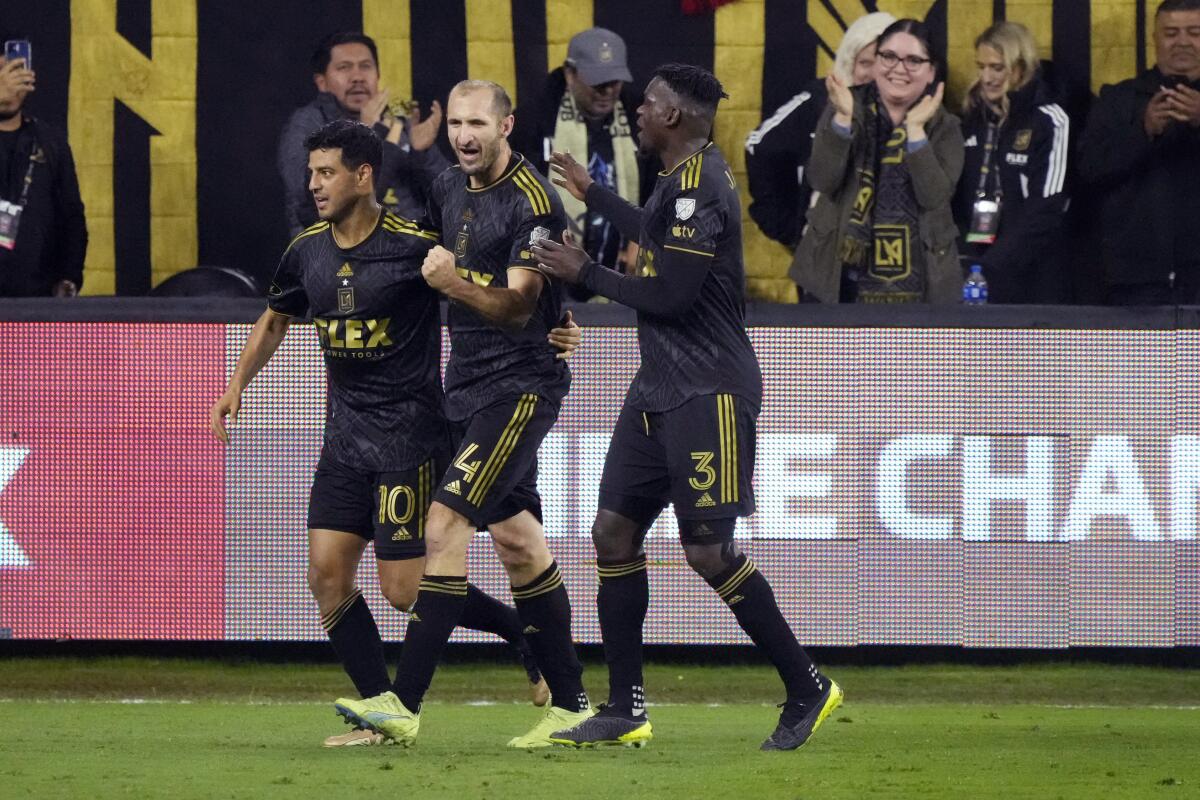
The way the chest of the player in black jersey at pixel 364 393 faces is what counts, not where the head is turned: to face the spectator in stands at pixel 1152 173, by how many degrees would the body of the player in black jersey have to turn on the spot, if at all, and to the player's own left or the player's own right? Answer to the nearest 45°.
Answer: approximately 180°

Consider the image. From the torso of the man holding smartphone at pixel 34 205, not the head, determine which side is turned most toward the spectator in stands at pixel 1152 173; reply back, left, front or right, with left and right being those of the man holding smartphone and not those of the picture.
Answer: left

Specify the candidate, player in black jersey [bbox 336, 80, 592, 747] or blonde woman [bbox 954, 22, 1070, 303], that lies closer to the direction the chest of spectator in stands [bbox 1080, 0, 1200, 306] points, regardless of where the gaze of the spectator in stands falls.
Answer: the player in black jersey

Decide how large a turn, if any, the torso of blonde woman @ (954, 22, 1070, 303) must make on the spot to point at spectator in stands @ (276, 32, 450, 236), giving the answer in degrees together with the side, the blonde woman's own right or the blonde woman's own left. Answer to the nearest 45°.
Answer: approximately 45° to the blonde woman's own right

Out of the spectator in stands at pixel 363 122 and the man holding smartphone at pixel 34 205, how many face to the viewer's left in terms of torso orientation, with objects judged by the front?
0

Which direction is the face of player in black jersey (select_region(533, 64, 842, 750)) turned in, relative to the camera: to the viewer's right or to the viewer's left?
to the viewer's left

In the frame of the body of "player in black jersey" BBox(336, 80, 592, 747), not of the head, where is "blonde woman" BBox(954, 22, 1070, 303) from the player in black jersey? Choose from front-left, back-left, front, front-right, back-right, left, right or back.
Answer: back

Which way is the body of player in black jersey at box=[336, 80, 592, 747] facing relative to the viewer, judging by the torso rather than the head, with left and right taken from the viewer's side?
facing the viewer and to the left of the viewer

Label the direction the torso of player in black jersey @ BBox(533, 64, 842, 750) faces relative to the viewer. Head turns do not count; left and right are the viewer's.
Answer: facing to the left of the viewer

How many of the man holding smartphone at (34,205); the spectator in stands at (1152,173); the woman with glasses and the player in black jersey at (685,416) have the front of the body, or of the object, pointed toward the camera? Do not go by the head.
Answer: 3

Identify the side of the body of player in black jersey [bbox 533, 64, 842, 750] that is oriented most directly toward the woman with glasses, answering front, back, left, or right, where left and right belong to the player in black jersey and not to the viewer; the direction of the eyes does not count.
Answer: right

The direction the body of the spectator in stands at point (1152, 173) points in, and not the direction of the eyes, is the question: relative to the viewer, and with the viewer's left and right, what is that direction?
facing the viewer

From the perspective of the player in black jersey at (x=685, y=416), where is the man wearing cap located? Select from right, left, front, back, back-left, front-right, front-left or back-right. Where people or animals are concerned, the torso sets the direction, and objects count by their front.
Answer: right

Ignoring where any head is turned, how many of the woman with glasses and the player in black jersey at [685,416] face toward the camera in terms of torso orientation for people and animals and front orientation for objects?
1

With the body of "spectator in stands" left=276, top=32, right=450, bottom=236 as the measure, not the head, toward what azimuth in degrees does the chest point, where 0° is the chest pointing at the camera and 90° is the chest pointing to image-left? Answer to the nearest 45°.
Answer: approximately 315°
